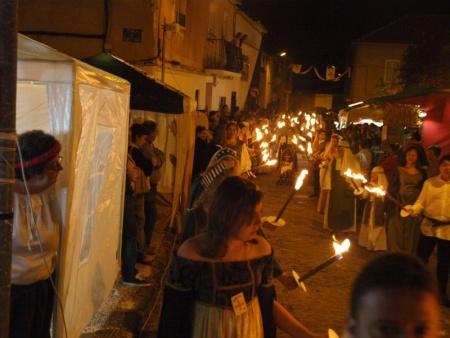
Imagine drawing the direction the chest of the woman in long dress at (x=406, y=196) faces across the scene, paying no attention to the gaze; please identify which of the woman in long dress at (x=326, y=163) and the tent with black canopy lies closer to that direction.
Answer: the tent with black canopy

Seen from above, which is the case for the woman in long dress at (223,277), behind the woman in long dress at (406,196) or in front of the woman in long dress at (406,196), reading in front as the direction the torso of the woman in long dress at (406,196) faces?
in front

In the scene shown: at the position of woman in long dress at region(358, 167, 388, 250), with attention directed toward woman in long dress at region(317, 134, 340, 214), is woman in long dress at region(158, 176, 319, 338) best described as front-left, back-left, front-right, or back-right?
back-left

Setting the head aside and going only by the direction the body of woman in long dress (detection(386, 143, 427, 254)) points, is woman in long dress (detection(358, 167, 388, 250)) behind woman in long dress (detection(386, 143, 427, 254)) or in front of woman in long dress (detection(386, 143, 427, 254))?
behind

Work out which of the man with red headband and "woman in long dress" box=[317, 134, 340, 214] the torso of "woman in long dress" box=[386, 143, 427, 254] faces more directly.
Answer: the man with red headband

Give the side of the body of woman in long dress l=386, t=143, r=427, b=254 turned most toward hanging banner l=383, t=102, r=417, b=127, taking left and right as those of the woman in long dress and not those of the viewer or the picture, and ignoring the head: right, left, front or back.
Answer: back

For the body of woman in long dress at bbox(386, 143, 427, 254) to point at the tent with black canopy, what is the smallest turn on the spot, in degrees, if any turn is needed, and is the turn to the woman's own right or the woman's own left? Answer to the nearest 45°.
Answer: approximately 90° to the woman's own right

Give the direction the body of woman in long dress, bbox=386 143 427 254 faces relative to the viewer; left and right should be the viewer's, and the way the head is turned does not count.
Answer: facing the viewer

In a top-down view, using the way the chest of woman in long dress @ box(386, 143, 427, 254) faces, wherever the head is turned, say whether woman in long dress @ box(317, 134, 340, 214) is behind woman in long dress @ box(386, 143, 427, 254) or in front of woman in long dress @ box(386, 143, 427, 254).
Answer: behind

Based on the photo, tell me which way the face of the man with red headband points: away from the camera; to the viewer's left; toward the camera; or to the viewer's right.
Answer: to the viewer's right

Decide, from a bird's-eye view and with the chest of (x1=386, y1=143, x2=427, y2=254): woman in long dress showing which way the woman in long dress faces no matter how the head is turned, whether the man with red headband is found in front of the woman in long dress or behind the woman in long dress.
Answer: in front

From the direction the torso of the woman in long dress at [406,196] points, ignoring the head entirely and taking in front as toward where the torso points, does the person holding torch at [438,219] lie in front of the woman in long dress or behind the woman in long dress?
in front

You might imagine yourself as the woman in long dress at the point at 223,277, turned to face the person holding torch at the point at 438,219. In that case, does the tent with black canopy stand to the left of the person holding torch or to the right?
left
